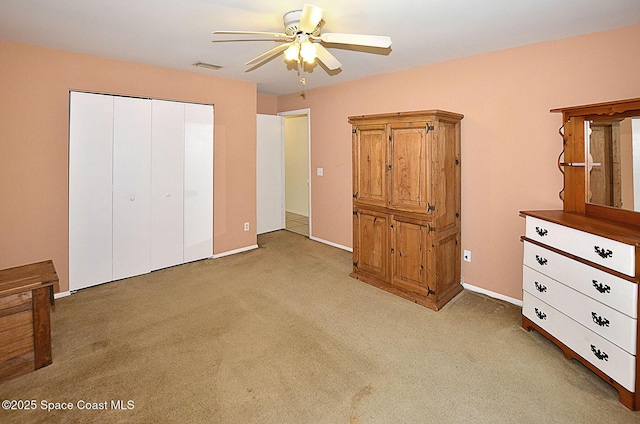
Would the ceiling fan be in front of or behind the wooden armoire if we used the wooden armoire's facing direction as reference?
in front

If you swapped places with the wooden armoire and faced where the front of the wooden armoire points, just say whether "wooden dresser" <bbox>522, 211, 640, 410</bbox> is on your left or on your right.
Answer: on your left

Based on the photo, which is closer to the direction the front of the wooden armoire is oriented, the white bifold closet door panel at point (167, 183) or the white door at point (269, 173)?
the white bifold closet door panel

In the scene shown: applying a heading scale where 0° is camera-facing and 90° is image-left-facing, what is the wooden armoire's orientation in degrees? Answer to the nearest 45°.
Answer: approximately 45°

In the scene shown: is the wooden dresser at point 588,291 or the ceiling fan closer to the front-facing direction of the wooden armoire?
the ceiling fan

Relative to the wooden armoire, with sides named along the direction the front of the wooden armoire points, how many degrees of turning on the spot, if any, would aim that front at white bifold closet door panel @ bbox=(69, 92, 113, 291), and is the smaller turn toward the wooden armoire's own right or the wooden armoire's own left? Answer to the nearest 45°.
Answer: approximately 45° to the wooden armoire's own right

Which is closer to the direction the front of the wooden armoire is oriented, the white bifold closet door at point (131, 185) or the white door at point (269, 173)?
the white bifold closet door

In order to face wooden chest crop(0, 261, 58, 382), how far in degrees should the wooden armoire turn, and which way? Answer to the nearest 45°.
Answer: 0° — it already faces it

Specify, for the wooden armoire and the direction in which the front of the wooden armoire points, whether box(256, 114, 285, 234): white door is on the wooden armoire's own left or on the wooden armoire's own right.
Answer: on the wooden armoire's own right
